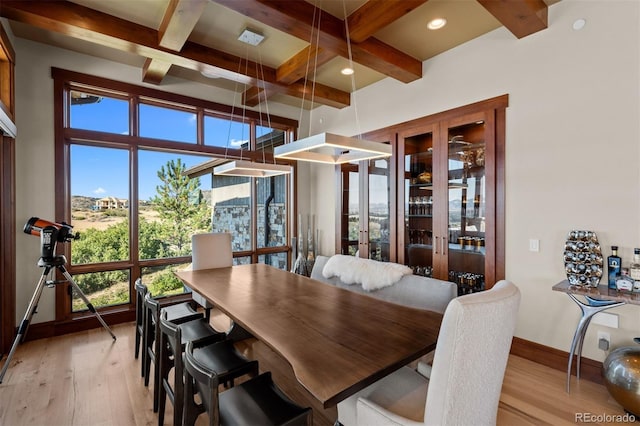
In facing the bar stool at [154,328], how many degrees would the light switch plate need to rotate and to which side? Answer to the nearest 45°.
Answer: approximately 45° to its right

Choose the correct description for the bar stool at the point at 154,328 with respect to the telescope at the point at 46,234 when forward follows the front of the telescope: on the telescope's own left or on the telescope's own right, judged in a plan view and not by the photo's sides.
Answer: on the telescope's own left

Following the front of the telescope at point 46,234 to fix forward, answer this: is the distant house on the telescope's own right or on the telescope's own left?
on the telescope's own right

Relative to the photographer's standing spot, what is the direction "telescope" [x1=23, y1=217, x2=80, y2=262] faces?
facing to the left of the viewer

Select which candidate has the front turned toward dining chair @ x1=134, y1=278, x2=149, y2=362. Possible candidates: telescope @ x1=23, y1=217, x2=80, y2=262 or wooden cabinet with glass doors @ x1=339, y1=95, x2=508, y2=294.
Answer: the wooden cabinet with glass doors

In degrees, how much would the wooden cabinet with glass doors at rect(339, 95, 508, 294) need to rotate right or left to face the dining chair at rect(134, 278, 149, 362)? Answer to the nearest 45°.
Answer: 0° — it already faces it

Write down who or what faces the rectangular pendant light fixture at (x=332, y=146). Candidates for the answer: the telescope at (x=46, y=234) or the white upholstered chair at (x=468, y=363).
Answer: the white upholstered chair

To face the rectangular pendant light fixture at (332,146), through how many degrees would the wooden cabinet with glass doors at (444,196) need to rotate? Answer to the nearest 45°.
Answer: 0° — it already faces it

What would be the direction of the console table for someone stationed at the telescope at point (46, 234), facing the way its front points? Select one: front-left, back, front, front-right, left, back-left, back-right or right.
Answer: back-left

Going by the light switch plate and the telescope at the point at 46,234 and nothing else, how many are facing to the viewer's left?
1

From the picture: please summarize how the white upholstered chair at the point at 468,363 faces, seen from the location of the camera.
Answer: facing away from the viewer and to the left of the viewer
